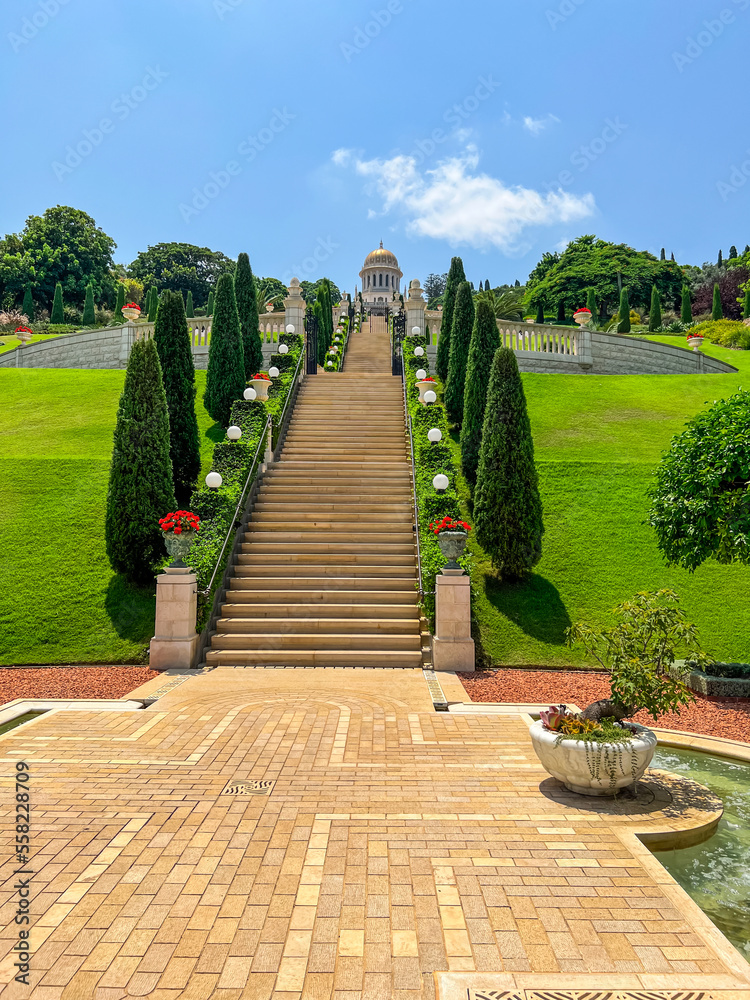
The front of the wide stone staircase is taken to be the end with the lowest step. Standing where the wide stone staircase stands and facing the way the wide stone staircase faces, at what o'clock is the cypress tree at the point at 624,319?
The cypress tree is roughly at 7 o'clock from the wide stone staircase.

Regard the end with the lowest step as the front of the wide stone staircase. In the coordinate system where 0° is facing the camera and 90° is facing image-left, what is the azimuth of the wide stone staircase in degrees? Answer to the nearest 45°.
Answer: approximately 0°

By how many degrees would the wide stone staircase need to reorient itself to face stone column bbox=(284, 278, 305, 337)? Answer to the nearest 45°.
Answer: approximately 180°

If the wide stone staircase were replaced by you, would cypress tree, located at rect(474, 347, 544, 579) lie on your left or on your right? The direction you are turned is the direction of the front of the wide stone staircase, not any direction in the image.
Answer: on your left

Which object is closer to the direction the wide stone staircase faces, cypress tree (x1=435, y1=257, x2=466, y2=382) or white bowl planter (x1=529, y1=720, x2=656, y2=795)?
the white bowl planter

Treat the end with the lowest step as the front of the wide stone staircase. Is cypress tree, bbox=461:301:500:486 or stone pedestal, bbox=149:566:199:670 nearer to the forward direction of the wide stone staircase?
the stone pedestal

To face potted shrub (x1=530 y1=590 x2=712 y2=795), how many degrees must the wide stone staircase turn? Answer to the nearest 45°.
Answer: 0° — it already faces it

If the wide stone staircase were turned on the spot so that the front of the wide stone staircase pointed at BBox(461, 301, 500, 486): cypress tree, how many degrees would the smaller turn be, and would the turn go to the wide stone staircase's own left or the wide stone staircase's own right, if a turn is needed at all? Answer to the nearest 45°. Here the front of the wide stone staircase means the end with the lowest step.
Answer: approximately 135° to the wide stone staircase's own left

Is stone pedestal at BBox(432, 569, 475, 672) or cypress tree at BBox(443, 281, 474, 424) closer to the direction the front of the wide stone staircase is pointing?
the stone pedestal

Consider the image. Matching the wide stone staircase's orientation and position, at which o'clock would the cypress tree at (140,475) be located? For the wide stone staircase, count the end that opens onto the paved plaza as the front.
The cypress tree is roughly at 3 o'clock from the wide stone staircase.
